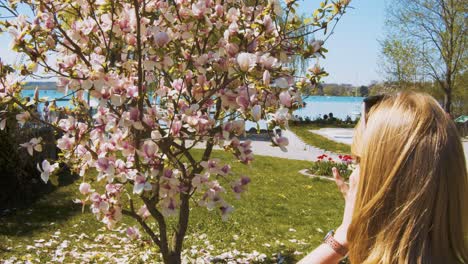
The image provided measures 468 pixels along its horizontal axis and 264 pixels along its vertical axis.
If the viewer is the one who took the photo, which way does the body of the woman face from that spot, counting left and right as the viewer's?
facing away from the viewer and to the left of the viewer

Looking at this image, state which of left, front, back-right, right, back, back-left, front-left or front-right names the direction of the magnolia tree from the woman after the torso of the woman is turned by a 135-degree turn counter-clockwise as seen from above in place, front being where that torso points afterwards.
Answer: back-right

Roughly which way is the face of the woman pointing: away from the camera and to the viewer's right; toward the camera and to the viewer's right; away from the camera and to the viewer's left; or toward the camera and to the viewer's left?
away from the camera and to the viewer's left
